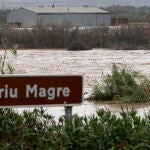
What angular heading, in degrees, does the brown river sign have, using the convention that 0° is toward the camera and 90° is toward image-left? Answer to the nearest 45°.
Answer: approximately 0°

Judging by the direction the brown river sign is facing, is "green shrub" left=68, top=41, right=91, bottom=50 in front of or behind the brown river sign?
behind

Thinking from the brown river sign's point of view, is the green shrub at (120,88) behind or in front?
behind
